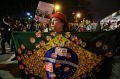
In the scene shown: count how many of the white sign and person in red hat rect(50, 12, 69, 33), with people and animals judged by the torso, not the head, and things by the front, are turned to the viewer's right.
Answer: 0

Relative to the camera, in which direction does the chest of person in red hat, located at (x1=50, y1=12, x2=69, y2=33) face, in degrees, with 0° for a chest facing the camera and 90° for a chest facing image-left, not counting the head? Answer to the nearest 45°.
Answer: approximately 45°

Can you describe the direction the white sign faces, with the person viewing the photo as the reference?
facing the viewer

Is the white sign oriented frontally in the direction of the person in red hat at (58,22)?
yes

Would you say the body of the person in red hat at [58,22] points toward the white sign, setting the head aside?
no

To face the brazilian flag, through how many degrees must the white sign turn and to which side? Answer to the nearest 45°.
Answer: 0° — it already faces it
